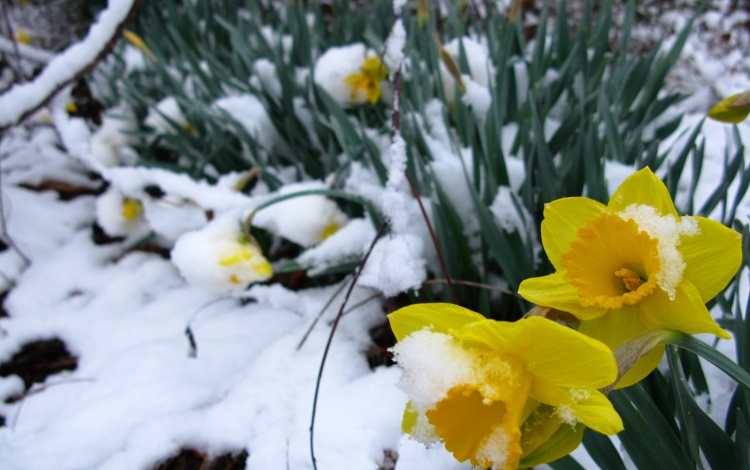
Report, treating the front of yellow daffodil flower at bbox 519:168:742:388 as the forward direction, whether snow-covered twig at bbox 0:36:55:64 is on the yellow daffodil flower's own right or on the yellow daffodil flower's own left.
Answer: on the yellow daffodil flower's own right

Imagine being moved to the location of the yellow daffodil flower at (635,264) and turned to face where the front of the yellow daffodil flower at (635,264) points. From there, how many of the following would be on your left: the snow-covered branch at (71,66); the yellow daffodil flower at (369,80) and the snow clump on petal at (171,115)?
0

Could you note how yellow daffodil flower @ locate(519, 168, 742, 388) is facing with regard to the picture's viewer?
facing the viewer and to the left of the viewer

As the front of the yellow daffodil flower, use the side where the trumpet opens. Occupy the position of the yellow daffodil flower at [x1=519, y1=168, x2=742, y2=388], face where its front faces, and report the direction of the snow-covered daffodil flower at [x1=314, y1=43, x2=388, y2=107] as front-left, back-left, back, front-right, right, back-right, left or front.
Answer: right
